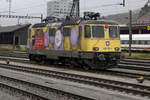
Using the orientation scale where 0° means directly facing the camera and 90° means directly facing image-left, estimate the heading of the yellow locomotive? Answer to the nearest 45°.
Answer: approximately 315°
